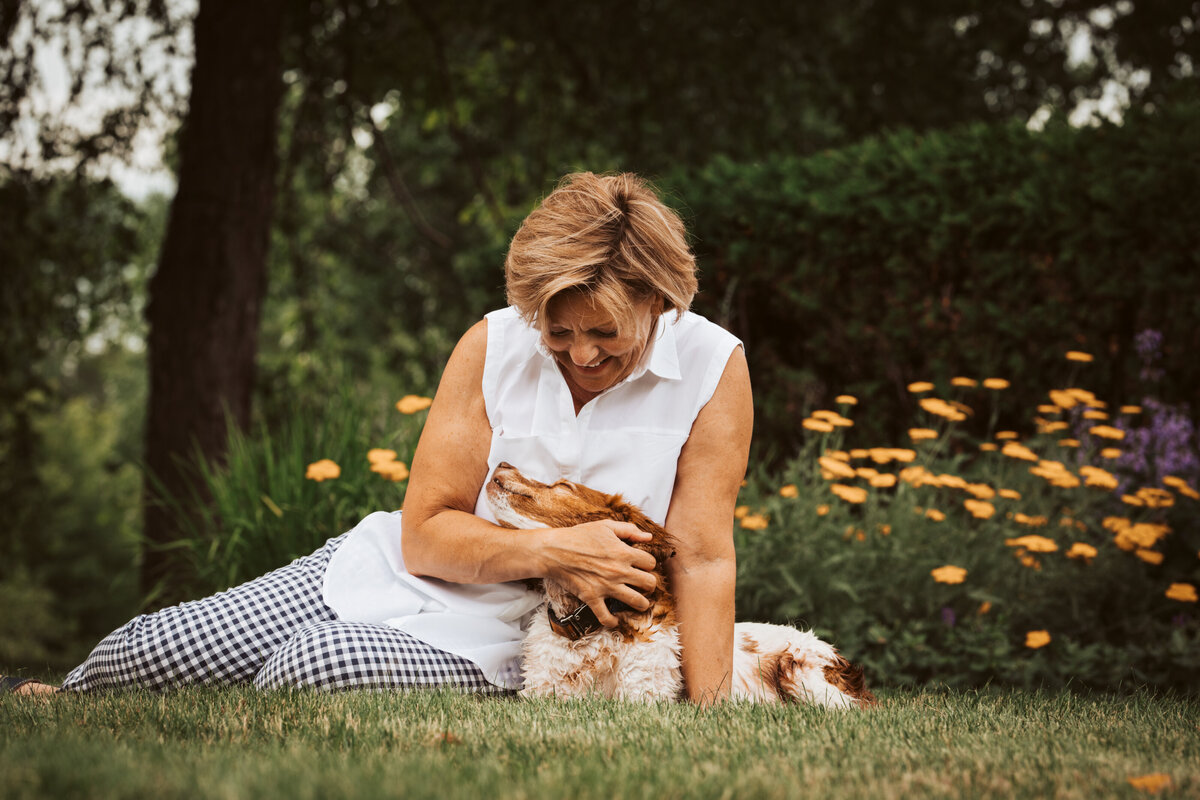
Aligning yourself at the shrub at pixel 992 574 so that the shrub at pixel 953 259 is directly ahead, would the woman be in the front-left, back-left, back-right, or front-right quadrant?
back-left

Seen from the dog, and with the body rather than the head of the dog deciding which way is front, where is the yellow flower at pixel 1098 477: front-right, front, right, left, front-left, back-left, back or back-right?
back-right

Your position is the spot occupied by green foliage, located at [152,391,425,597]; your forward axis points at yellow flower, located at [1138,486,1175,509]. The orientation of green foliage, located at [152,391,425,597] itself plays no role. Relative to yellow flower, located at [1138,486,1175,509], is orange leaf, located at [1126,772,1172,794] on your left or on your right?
right

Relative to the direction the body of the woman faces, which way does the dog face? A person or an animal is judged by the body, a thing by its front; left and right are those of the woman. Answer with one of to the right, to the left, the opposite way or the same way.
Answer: to the right

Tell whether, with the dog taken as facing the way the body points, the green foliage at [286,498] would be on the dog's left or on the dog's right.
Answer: on the dog's right

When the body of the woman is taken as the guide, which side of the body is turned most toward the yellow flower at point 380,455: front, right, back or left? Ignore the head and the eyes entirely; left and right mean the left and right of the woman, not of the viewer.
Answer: back

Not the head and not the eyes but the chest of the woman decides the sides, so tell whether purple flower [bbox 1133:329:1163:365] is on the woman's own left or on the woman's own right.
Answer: on the woman's own left

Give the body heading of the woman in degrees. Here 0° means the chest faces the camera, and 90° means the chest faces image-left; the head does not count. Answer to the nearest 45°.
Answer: approximately 0°

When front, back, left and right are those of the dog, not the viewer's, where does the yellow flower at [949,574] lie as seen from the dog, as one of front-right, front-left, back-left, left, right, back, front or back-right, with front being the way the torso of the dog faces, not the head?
back-right

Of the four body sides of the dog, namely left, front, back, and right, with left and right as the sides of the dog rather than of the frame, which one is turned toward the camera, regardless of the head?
left
